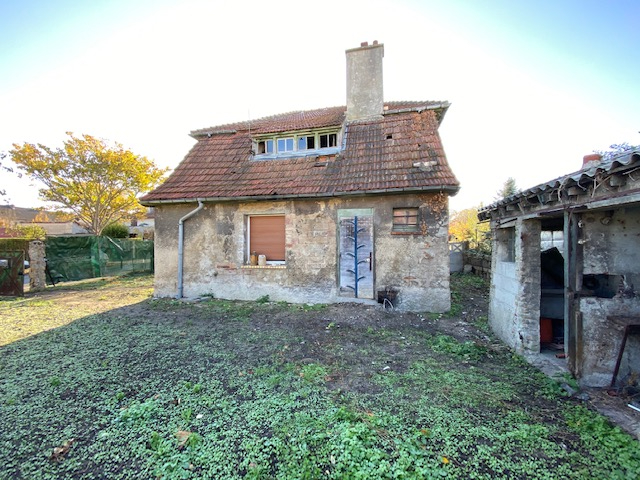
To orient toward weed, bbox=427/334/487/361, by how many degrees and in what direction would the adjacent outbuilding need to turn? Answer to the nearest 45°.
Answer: approximately 45° to its right

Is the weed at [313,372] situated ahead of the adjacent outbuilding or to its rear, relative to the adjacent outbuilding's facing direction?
ahead

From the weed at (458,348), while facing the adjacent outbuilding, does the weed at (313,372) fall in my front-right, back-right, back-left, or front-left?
back-right

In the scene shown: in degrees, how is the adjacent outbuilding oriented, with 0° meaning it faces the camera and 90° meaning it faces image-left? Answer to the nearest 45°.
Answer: approximately 45°

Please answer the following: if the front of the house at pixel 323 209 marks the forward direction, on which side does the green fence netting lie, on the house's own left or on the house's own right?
on the house's own right

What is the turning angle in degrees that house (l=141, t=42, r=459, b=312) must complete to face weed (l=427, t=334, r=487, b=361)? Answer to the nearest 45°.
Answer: approximately 45° to its left

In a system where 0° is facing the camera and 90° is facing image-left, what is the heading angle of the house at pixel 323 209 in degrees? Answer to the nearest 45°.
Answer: approximately 0°

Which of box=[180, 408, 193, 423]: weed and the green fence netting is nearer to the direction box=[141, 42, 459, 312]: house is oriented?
the weed

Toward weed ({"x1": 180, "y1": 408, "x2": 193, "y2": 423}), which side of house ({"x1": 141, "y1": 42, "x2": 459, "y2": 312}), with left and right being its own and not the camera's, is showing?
front

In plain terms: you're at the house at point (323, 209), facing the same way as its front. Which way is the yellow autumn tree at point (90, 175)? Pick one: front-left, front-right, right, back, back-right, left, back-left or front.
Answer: back-right

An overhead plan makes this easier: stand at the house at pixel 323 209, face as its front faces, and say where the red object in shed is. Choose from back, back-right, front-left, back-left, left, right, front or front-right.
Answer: front-left

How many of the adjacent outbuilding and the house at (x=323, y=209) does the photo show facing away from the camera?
0

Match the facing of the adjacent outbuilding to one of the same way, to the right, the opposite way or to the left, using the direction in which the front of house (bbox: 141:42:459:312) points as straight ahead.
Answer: to the right

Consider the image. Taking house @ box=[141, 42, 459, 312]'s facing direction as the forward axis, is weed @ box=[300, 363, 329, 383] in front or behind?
in front

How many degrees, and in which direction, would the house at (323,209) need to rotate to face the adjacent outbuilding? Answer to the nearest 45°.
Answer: approximately 45° to its left
